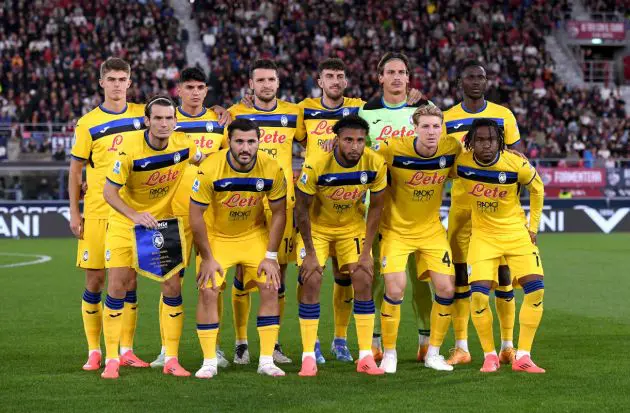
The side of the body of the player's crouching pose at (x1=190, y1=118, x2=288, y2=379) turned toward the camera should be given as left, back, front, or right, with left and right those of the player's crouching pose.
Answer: front

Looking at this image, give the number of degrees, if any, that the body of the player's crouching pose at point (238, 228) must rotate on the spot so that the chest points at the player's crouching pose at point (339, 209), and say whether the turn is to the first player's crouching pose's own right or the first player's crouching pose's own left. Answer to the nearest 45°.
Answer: approximately 90° to the first player's crouching pose's own left
